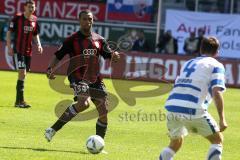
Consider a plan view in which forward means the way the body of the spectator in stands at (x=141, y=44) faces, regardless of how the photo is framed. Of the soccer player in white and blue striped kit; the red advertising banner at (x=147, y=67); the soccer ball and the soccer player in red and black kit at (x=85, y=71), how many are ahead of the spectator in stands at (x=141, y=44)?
4

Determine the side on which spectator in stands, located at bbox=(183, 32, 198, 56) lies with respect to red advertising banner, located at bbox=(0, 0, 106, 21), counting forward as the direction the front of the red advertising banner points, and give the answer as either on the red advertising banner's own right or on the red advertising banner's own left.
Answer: on the red advertising banner's own left

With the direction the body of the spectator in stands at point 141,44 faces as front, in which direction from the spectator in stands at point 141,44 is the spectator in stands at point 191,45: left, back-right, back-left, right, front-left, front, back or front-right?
left

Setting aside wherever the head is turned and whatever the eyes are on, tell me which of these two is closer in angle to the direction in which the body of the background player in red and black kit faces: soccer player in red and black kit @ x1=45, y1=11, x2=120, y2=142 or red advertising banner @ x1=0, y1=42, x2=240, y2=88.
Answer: the soccer player in red and black kit

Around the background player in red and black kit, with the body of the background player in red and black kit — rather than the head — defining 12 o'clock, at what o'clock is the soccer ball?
The soccer ball is roughly at 1 o'clock from the background player in red and black kit.

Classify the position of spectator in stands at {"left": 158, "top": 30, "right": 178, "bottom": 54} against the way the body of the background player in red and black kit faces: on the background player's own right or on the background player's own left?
on the background player's own left

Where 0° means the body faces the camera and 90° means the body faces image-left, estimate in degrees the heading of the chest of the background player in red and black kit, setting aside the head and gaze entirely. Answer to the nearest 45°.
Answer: approximately 315°

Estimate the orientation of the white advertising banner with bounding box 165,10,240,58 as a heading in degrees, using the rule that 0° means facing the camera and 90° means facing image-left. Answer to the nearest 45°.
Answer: approximately 0°

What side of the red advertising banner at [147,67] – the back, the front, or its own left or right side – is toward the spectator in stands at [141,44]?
back

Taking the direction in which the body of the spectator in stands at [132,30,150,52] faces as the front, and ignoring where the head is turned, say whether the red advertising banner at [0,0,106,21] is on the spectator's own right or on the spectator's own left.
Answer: on the spectator's own right

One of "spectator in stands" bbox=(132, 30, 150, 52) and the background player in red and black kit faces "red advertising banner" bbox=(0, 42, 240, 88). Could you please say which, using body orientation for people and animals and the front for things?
the spectator in stands

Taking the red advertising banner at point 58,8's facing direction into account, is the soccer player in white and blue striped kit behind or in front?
in front

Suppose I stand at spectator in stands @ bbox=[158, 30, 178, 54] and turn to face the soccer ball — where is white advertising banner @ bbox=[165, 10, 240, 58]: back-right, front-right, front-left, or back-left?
back-left
